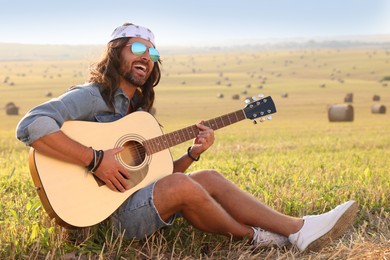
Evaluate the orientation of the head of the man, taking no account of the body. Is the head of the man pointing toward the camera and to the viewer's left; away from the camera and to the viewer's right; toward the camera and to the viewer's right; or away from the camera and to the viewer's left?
toward the camera and to the viewer's right

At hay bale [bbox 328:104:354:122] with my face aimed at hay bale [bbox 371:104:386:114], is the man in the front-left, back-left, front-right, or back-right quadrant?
back-right

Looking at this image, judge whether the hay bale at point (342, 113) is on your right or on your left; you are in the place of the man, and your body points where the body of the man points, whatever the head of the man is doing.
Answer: on your left

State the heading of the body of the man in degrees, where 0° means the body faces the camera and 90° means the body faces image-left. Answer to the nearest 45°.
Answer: approximately 315°
